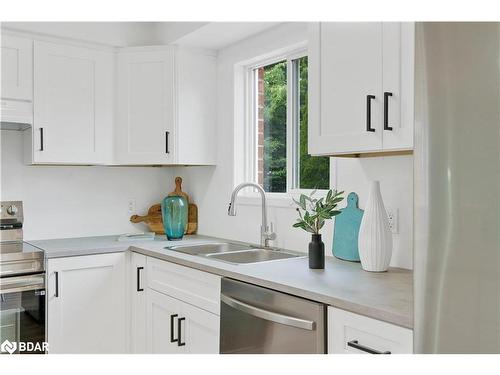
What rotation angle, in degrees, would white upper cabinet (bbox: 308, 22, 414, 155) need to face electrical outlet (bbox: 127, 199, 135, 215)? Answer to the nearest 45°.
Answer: approximately 90° to its right

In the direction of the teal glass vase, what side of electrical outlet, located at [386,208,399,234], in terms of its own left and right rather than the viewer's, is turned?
right

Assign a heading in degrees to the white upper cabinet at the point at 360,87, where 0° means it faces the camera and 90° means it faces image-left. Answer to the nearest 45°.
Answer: approximately 45°

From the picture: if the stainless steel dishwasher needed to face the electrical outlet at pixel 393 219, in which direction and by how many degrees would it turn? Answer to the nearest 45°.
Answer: approximately 180°

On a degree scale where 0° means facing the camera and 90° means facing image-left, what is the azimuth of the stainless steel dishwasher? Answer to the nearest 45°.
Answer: approximately 45°

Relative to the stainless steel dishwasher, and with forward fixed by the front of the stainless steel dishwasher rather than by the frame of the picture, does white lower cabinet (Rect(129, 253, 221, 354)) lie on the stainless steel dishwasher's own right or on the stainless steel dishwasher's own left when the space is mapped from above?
on the stainless steel dishwasher's own right

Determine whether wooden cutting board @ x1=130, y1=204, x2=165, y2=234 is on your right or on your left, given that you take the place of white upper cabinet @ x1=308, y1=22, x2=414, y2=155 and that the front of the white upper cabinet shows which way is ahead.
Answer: on your right

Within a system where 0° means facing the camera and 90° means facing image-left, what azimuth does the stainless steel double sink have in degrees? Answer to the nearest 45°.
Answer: approximately 45°
